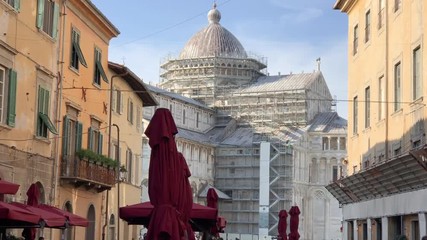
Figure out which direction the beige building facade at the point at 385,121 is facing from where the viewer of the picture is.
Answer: facing to the left of the viewer

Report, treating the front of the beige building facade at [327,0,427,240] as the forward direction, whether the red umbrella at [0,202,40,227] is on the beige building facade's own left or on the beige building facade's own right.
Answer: on the beige building facade's own left

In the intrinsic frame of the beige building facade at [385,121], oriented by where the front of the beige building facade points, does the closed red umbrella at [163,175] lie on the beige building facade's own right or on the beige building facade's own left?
on the beige building facade's own left
